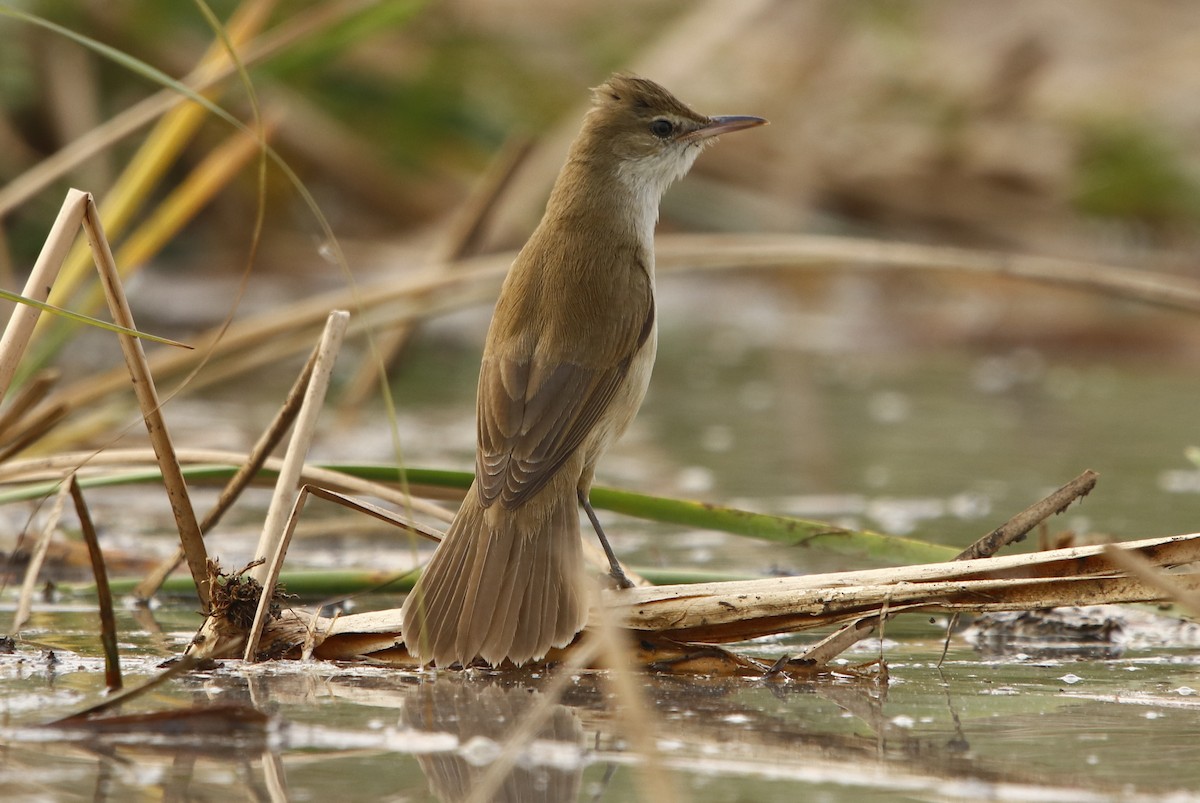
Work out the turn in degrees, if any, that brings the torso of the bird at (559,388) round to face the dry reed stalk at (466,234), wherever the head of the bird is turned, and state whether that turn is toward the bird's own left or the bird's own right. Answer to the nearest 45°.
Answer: approximately 45° to the bird's own left

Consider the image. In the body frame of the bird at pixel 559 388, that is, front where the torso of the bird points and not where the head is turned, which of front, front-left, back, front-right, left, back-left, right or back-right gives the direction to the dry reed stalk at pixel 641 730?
back-right

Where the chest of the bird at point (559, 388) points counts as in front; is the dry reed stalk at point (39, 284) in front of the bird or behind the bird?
behind

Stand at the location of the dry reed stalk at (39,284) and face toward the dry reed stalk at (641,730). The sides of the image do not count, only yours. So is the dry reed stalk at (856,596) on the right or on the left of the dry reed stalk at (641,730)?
left

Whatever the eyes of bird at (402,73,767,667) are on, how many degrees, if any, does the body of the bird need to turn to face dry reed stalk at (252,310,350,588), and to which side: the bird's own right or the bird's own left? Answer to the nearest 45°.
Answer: approximately 180°

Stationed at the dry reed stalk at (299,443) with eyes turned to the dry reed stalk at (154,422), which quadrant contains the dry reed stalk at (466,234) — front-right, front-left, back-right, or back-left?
back-right

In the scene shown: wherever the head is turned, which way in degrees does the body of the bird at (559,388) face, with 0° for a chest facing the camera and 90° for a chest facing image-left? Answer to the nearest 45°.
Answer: approximately 225°
